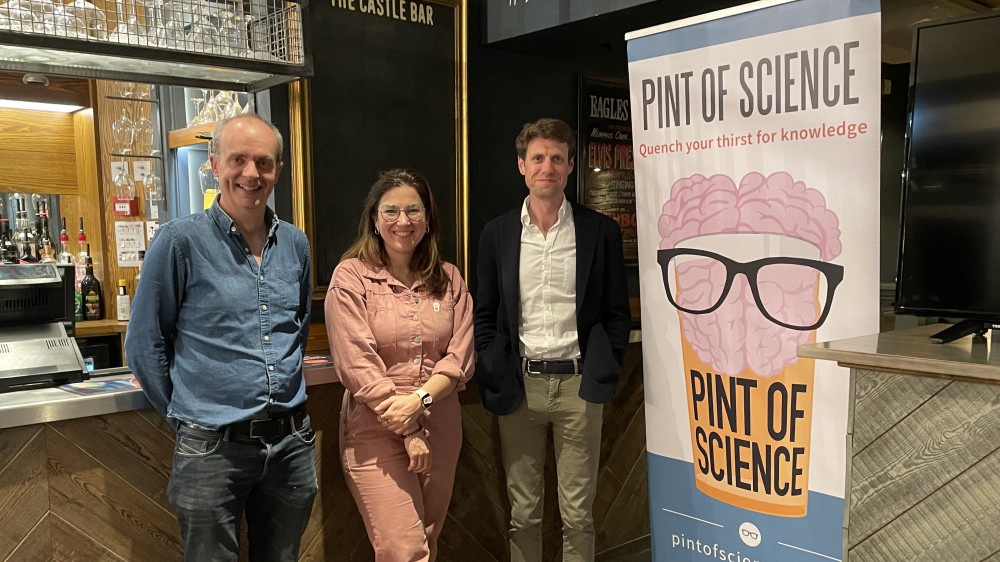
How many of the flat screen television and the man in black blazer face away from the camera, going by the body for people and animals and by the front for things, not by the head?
0

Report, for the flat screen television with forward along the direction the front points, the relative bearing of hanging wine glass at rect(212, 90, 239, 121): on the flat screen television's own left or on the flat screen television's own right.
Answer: on the flat screen television's own right

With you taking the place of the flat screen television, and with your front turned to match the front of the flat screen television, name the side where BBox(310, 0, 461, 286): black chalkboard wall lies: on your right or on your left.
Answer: on your right

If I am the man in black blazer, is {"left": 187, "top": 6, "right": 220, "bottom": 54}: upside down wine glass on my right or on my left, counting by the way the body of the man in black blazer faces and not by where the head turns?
on my right

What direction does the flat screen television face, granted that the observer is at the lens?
facing the viewer and to the left of the viewer

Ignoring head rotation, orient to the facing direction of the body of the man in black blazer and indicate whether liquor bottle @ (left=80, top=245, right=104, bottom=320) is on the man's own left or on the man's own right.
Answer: on the man's own right

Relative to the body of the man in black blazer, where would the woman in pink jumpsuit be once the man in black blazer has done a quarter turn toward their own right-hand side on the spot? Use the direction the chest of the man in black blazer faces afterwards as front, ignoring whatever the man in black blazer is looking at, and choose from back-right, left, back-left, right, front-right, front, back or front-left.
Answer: front-left

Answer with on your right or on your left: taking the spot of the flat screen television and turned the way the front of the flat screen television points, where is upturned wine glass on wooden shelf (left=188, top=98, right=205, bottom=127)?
on your right

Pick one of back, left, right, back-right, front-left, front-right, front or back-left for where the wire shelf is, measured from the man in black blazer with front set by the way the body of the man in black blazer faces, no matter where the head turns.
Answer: right

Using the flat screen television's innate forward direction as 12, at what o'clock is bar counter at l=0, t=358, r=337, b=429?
The bar counter is roughly at 1 o'clock from the flat screen television.

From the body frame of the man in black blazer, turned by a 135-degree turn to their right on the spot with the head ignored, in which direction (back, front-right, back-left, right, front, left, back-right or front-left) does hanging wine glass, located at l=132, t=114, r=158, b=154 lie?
front

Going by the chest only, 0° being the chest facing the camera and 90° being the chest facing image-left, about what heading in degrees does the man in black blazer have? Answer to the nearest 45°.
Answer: approximately 0°

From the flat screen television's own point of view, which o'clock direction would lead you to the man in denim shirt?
The man in denim shirt is roughly at 1 o'clock from the flat screen television.

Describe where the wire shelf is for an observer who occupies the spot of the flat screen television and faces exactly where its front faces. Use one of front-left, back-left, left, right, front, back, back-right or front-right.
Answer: front-right
